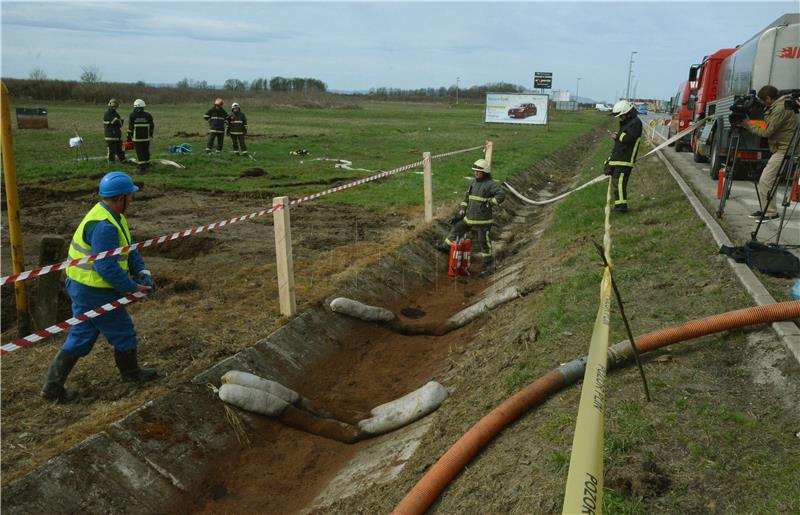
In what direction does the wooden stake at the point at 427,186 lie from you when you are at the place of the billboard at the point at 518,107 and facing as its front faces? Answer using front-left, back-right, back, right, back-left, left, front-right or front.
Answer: front

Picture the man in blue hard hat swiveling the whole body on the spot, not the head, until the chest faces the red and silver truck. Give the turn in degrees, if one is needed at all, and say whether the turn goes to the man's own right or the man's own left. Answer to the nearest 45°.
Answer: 0° — they already face it

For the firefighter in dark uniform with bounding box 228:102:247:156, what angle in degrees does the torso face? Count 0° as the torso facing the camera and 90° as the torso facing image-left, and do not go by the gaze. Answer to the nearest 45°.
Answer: approximately 45°

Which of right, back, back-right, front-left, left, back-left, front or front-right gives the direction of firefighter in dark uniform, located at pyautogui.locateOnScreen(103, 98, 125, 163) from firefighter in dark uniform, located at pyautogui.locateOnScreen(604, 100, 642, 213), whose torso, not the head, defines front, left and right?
front

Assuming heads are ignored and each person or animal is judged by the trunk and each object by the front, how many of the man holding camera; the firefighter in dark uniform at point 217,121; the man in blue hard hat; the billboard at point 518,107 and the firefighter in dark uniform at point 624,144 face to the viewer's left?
2

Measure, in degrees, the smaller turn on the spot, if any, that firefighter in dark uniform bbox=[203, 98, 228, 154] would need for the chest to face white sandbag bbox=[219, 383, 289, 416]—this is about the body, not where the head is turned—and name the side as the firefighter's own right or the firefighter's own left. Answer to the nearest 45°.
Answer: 0° — they already face it

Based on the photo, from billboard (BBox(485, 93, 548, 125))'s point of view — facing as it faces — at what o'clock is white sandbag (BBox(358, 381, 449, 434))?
The white sandbag is roughly at 12 o'clock from the billboard.

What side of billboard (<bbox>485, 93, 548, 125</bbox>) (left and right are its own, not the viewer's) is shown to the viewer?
front

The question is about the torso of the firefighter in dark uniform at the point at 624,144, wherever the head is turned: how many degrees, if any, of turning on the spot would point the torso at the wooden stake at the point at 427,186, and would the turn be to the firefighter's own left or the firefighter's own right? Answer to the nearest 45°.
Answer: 0° — they already face it

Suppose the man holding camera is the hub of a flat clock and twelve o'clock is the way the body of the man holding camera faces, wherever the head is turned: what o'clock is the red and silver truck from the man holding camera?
The red and silver truck is roughly at 3 o'clock from the man holding camera.

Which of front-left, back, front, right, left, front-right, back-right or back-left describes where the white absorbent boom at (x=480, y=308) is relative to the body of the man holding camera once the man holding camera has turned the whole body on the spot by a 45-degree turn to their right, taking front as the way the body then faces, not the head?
left

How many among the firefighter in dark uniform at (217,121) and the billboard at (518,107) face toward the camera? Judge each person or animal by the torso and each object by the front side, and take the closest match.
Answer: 2

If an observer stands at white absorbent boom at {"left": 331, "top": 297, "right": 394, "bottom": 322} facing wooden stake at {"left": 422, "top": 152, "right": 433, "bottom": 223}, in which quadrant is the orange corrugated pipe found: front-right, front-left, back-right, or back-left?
back-right

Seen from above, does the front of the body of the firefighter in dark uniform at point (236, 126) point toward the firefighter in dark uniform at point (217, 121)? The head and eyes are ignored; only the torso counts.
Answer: no

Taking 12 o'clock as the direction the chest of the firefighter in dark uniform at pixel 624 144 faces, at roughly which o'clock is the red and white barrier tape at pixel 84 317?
The red and white barrier tape is roughly at 10 o'clock from the firefighter in dark uniform.

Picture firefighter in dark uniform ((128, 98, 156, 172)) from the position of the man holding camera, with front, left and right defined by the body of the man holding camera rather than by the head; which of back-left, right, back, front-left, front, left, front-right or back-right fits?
front

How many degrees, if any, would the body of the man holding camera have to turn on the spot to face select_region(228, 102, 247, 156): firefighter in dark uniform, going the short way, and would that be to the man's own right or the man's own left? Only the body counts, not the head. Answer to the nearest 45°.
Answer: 0° — they already face them
